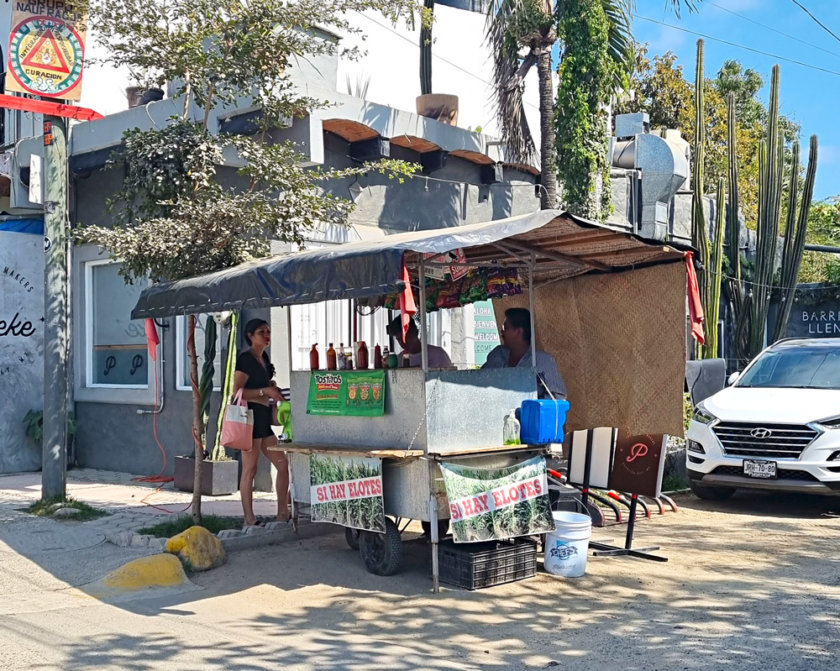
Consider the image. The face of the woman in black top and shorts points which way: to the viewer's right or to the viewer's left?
to the viewer's right

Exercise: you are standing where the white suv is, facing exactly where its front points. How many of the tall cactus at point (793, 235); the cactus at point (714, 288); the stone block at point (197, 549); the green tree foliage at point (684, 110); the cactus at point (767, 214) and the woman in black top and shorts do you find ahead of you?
2

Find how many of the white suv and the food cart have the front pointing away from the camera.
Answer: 0

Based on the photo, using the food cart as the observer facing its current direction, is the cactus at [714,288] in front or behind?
behind

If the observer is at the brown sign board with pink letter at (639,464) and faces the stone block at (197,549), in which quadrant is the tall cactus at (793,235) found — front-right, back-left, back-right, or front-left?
back-right

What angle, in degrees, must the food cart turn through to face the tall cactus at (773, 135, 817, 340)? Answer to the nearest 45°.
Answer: approximately 180°

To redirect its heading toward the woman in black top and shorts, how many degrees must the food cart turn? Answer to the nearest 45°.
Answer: approximately 90° to its right

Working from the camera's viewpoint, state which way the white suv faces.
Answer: facing the viewer and to the left of the viewer

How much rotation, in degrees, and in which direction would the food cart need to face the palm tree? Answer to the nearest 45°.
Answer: approximately 135° to its right
